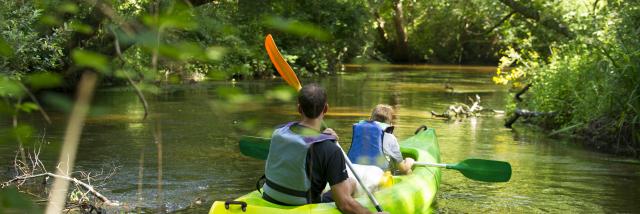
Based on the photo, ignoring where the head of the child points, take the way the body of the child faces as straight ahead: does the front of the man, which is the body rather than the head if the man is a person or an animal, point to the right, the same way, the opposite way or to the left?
the same way

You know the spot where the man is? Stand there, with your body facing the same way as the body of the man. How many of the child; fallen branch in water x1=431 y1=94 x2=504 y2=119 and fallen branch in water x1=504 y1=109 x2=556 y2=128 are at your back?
0

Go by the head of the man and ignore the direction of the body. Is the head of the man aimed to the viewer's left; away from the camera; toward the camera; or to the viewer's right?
away from the camera

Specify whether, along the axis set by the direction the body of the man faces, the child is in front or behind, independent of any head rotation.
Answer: in front

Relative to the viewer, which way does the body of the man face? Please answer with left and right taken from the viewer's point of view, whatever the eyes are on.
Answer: facing away from the viewer and to the right of the viewer

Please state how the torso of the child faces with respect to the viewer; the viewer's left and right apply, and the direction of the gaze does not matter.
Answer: facing away from the viewer and to the right of the viewer

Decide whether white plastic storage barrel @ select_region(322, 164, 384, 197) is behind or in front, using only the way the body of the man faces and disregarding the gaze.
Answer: in front

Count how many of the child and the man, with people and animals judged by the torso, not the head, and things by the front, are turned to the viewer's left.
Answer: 0
